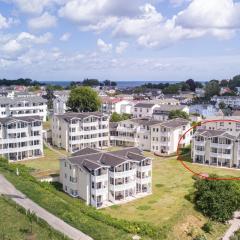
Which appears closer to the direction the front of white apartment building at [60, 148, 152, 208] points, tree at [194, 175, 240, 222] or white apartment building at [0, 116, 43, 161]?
the tree

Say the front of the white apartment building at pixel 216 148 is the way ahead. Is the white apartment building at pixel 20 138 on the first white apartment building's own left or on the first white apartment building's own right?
on the first white apartment building's own right

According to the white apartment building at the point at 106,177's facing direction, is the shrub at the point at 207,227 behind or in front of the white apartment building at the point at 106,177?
in front

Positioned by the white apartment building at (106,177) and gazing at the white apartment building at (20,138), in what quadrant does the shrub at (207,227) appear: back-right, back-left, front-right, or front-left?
back-right

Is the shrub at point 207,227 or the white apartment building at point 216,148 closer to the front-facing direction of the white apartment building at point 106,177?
the shrub

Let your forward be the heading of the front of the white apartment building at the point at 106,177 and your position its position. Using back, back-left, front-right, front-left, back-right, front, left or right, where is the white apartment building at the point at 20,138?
back

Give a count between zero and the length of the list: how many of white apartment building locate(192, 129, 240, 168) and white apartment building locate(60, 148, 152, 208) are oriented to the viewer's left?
0

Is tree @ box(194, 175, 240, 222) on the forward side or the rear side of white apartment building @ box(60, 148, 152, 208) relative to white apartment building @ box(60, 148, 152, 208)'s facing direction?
on the forward side

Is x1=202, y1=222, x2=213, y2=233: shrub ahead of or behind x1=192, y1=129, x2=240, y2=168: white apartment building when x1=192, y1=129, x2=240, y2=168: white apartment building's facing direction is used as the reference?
ahead

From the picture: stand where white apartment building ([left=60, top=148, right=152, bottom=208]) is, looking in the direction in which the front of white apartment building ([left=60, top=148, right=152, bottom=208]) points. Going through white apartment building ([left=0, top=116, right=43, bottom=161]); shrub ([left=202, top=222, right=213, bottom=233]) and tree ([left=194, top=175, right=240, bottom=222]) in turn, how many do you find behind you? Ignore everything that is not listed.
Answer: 1

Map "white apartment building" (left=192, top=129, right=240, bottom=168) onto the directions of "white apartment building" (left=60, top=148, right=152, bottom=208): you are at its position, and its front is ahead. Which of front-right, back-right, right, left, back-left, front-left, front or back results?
left
